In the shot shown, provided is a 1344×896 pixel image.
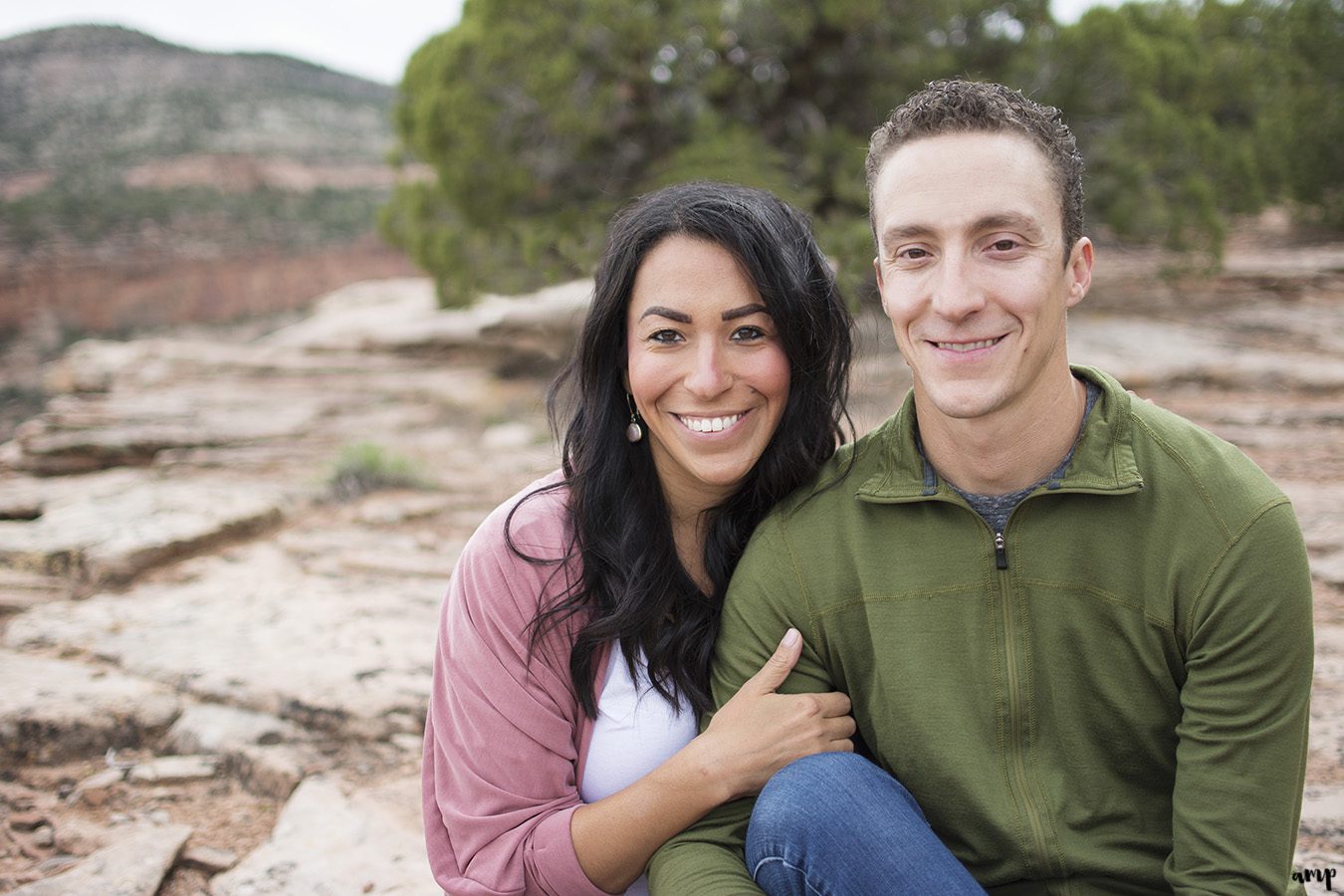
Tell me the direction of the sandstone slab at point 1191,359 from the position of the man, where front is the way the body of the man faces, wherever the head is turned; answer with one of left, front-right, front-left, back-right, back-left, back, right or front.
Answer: back

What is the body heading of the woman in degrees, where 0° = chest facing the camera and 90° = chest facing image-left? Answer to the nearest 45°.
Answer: approximately 315°

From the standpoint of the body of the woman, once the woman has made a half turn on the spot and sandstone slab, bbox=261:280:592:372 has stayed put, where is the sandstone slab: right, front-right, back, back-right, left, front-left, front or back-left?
front-right

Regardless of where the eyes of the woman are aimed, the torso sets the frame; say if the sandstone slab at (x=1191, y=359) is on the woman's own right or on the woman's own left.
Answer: on the woman's own left

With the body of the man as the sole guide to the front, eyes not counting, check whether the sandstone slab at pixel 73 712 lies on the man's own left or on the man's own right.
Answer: on the man's own right

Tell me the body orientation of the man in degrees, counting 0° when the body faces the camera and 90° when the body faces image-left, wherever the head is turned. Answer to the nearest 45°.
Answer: approximately 0°
